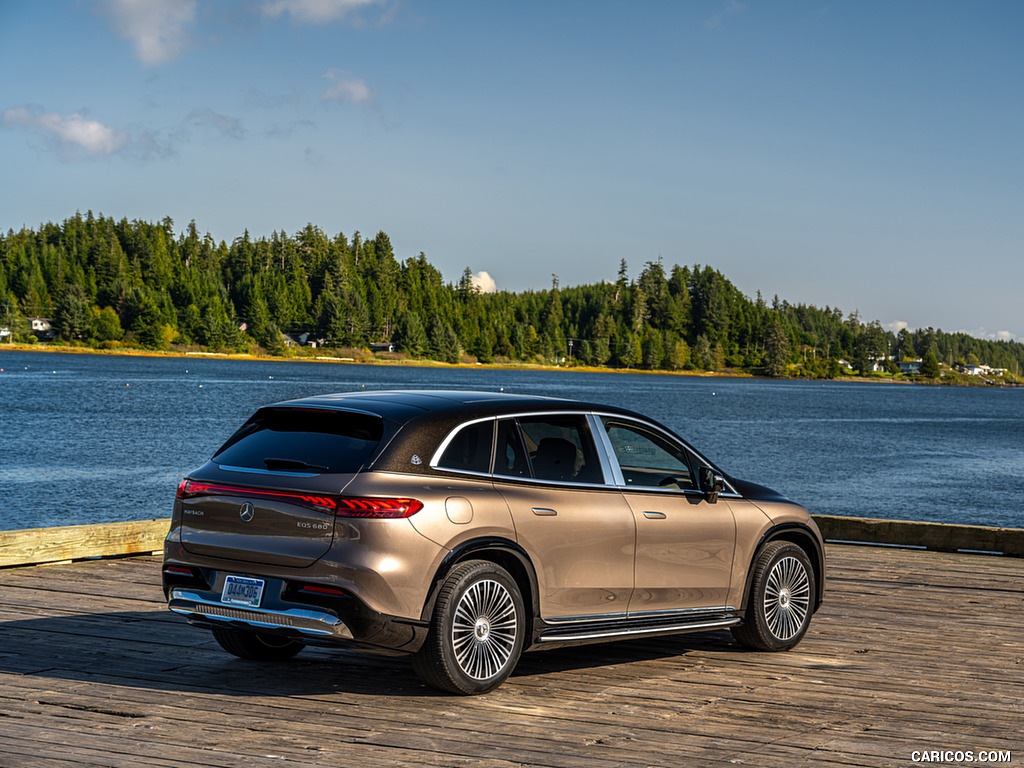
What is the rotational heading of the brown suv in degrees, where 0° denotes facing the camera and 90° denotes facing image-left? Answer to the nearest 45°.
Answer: approximately 225°
